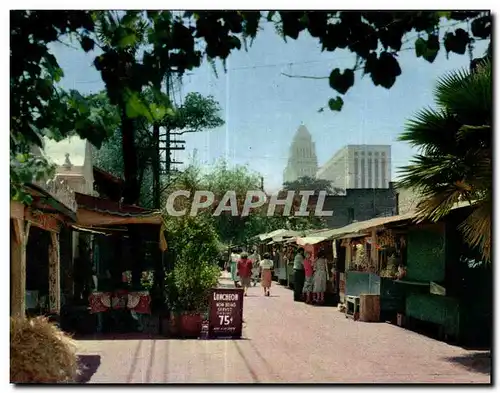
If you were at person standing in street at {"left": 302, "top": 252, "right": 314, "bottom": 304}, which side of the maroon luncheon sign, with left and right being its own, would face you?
back
